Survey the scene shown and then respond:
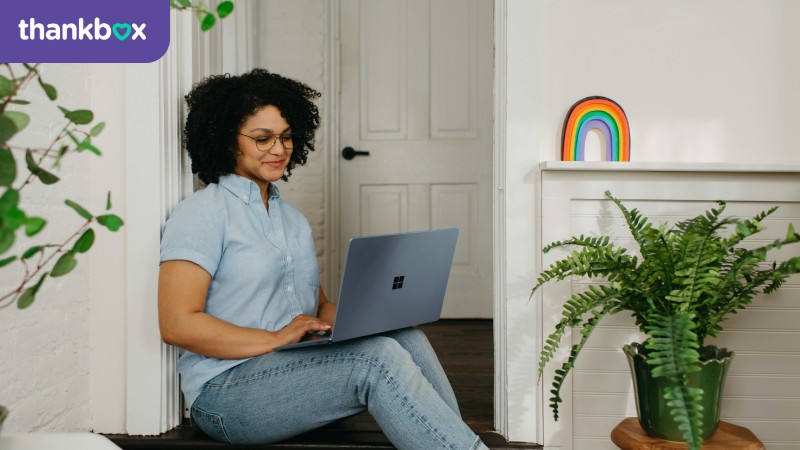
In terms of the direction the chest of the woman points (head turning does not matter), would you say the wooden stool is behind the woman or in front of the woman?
in front

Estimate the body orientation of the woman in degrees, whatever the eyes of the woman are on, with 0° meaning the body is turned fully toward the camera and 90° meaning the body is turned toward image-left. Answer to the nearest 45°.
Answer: approximately 315°

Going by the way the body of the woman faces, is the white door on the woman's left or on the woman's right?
on the woman's left

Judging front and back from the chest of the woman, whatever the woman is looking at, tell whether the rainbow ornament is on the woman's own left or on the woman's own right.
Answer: on the woman's own left

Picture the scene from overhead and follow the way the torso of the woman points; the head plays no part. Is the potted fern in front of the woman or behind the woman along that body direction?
in front

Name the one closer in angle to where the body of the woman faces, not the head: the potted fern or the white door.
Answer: the potted fern
